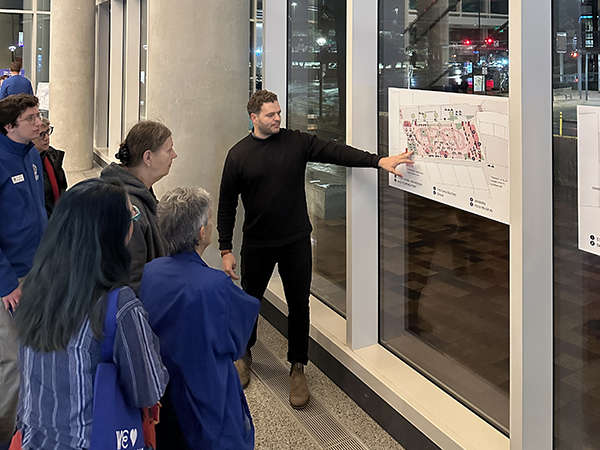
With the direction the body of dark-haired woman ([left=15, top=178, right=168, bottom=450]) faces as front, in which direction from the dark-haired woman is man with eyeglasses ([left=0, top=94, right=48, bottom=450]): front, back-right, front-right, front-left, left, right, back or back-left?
front-left

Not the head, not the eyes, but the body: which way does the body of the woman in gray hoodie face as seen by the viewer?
to the viewer's right

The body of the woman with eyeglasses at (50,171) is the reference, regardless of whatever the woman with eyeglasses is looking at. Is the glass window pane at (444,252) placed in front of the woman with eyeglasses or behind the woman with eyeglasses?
in front

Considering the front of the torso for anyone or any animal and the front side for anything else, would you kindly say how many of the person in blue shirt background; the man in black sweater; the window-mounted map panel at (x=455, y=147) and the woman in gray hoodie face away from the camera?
1

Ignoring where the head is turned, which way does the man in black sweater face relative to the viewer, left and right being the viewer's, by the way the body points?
facing the viewer

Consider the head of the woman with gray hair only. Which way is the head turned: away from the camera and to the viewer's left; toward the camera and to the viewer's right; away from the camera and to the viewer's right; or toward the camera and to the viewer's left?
away from the camera and to the viewer's right

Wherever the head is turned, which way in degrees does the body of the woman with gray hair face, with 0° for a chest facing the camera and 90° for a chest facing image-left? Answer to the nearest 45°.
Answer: approximately 225°

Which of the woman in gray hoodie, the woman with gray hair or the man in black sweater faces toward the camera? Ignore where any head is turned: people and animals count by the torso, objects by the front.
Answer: the man in black sweater

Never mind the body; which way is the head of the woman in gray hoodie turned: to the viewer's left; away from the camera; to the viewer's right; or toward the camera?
to the viewer's right

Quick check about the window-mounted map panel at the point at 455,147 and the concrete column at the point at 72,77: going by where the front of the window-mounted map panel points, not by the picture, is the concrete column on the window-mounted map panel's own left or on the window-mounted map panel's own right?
on the window-mounted map panel's own right

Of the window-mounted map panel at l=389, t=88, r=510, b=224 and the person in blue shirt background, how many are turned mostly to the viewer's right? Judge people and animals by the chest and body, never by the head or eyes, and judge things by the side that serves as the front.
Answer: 0

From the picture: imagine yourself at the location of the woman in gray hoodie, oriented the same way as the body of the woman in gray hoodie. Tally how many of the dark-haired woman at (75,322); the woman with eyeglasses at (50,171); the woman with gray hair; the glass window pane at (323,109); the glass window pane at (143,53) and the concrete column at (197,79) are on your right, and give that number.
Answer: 2

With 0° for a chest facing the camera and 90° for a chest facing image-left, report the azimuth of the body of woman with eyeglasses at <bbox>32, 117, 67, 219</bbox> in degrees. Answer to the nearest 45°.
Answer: approximately 315°
